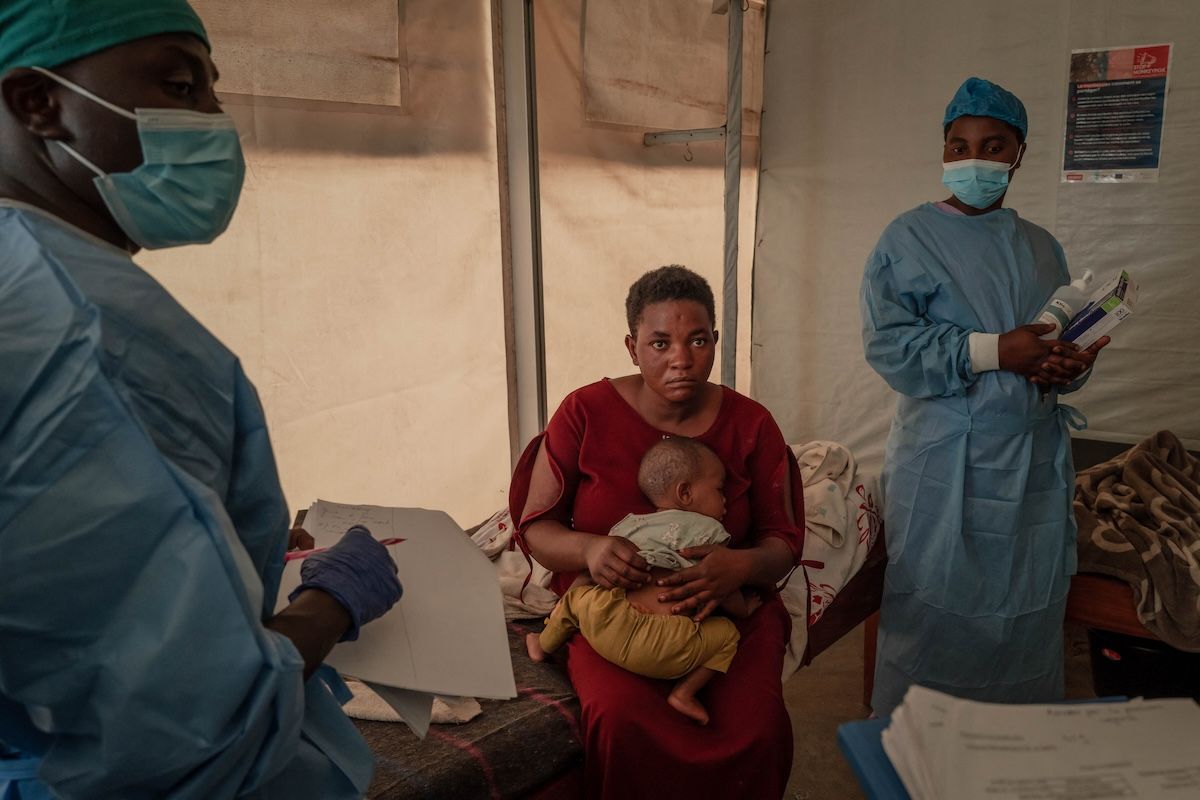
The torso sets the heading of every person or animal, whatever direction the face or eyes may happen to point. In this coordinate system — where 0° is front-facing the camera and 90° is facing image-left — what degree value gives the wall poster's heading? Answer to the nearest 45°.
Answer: approximately 0°

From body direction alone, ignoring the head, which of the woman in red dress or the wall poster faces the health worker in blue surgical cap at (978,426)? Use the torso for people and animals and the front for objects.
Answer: the wall poster

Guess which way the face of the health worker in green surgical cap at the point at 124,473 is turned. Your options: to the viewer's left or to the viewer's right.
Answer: to the viewer's right

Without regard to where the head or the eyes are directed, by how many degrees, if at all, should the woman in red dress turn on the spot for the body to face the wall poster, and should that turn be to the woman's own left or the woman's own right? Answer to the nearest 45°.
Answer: approximately 135° to the woman's own left

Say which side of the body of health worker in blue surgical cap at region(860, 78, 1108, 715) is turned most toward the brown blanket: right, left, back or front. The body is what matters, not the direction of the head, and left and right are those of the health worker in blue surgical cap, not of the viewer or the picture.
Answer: left

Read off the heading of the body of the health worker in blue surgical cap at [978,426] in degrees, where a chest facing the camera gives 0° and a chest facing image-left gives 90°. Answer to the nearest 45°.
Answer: approximately 315°

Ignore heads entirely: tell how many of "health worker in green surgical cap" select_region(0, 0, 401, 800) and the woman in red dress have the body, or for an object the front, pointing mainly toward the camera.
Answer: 1

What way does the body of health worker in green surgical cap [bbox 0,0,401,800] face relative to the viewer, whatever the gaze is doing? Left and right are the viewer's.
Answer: facing to the right of the viewer

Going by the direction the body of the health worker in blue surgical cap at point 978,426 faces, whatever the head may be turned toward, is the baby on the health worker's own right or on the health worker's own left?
on the health worker's own right

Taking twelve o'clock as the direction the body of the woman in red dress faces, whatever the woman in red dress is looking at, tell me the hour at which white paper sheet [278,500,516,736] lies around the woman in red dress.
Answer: The white paper sheet is roughly at 1 o'clock from the woman in red dress.
